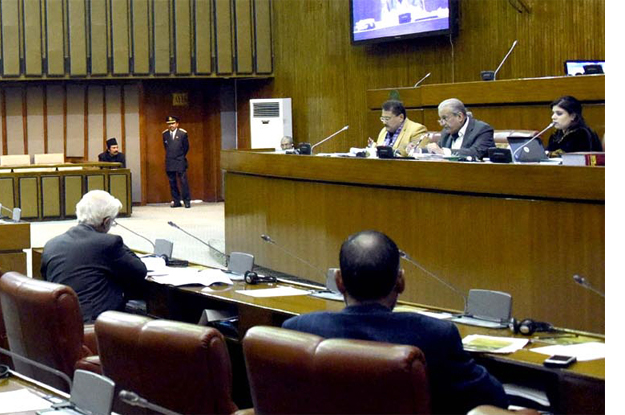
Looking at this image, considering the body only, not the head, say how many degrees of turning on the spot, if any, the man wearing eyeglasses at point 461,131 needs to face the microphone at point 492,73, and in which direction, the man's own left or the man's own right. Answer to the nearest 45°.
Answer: approximately 135° to the man's own right

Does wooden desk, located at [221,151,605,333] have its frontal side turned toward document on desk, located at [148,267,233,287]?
yes

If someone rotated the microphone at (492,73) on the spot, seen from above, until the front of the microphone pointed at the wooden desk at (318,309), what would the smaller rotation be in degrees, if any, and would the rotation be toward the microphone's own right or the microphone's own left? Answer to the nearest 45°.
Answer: approximately 90° to the microphone's own right

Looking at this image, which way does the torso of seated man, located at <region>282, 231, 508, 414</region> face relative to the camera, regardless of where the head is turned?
away from the camera

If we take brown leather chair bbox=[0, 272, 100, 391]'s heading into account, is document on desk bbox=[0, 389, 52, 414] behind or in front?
behind

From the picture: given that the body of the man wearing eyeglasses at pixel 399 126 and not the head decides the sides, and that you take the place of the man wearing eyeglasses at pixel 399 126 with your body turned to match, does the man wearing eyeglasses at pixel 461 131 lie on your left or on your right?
on your left

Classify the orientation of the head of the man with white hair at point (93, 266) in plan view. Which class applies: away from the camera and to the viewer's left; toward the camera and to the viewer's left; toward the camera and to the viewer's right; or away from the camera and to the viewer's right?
away from the camera and to the viewer's right

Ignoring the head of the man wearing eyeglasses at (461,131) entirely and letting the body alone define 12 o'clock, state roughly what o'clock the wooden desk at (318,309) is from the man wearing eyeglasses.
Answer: The wooden desk is roughly at 11 o'clock from the man wearing eyeglasses.

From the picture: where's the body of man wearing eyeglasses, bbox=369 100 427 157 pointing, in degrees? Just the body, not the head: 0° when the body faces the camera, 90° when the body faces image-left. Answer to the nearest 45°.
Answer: approximately 45°
